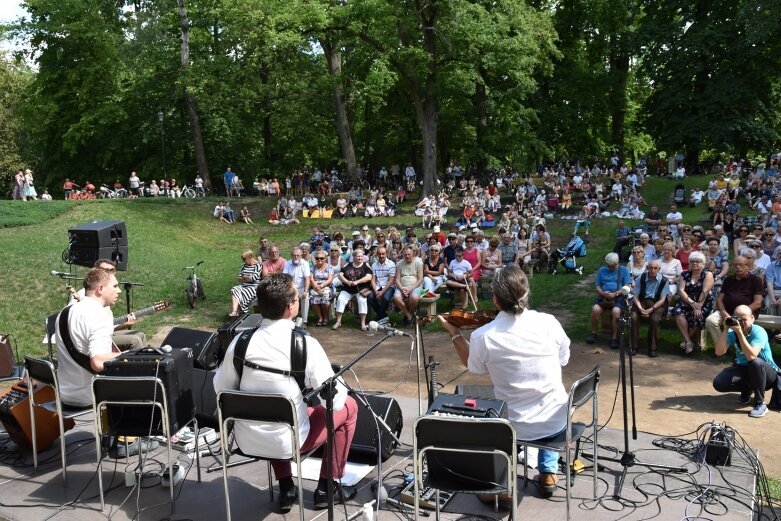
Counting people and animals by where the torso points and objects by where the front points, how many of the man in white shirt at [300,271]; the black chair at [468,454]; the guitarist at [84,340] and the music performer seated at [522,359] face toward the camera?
1

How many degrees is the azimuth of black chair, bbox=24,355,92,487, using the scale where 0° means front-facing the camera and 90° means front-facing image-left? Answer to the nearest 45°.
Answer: approximately 225°

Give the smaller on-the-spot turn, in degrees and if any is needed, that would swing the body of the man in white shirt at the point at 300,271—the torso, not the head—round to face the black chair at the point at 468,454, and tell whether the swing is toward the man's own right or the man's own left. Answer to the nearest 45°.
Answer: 0° — they already face it

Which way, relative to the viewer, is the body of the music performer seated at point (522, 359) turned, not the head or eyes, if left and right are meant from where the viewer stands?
facing away from the viewer and to the left of the viewer

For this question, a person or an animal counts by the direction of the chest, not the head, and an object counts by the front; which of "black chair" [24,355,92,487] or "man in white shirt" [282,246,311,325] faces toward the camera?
the man in white shirt

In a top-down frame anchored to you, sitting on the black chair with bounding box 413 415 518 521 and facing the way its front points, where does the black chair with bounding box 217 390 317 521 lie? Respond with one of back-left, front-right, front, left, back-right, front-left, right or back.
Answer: left

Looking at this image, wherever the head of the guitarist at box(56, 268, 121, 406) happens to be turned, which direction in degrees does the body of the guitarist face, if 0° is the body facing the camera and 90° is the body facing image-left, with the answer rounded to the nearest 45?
approximately 225°

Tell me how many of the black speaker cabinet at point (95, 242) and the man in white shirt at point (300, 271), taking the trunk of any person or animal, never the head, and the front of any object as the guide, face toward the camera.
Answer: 1

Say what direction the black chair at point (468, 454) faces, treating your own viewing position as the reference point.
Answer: facing away from the viewer

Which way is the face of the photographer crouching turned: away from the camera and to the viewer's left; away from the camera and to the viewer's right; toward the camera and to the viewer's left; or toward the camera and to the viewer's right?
toward the camera and to the viewer's left

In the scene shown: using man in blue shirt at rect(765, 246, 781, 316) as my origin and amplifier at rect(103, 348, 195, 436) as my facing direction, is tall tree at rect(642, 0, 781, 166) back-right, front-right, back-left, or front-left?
back-right

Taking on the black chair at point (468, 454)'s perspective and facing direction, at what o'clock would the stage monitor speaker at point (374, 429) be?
The stage monitor speaker is roughly at 11 o'clock from the black chair.

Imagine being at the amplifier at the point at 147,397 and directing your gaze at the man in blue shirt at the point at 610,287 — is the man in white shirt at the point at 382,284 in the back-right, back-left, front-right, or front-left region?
front-left

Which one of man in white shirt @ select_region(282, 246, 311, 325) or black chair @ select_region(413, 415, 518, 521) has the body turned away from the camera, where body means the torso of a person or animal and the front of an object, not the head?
the black chair

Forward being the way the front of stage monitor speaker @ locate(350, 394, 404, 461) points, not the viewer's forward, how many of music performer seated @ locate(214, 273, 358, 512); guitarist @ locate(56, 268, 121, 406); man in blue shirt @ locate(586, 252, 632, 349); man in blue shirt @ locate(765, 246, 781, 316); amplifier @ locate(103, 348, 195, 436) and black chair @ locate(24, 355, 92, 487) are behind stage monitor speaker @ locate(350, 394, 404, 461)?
2

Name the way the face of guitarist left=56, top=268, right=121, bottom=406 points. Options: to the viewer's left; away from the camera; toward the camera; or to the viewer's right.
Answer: to the viewer's right

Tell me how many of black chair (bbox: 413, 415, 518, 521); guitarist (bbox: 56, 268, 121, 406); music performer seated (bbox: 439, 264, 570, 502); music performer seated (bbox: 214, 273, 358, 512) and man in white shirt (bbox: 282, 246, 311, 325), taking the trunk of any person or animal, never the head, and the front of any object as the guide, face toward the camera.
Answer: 1

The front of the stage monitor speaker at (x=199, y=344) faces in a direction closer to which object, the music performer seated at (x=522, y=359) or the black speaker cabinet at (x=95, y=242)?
the music performer seated

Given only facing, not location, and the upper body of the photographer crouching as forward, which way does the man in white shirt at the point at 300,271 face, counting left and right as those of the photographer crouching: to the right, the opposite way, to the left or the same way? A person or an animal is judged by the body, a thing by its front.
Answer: to the left
